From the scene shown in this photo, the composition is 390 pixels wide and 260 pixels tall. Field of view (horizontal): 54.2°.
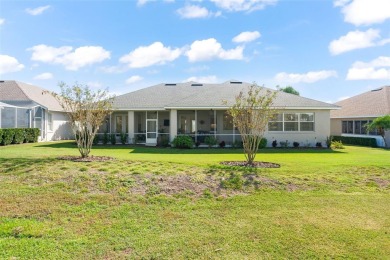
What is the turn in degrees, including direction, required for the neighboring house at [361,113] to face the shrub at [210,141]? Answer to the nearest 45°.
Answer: approximately 135° to its left

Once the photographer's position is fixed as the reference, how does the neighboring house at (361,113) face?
facing away from the viewer

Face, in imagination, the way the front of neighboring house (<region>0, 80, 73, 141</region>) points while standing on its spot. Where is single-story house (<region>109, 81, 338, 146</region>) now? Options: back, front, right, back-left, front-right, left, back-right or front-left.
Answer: back-right

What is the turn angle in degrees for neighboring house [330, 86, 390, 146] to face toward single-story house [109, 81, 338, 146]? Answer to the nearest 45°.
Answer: approximately 135° to its left

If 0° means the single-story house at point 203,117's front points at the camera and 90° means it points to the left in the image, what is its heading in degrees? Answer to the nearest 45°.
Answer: approximately 180°

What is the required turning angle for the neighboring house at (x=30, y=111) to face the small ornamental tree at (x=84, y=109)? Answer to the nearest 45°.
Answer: approximately 180°

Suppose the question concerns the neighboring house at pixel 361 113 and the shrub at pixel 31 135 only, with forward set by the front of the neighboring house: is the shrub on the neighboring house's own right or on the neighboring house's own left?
on the neighboring house's own left

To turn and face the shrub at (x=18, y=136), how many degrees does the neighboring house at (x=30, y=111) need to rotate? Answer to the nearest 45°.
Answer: approximately 180°

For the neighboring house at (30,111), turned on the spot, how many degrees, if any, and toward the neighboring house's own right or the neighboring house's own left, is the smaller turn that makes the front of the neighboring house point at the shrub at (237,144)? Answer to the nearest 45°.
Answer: approximately 135° to the neighboring house's own right

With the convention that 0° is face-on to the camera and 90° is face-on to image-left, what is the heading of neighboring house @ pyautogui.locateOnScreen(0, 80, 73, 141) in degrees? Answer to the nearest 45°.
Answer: approximately 180°

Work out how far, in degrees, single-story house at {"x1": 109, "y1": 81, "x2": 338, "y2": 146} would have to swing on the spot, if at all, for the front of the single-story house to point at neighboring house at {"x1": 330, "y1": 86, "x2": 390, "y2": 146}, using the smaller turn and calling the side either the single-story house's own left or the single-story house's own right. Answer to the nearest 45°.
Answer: approximately 45° to the single-story house's own right

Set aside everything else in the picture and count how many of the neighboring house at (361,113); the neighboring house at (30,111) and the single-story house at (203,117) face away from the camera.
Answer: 3

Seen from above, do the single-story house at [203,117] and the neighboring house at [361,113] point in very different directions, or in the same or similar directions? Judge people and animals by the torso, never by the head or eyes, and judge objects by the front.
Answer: same or similar directions

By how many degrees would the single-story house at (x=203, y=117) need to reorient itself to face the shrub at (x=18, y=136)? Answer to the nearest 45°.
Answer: approximately 90° to its left
